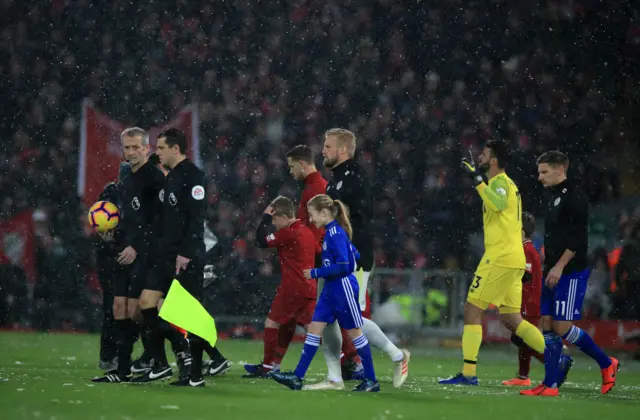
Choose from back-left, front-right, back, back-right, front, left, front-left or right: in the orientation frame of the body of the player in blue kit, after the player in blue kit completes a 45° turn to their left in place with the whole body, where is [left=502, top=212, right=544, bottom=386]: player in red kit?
back

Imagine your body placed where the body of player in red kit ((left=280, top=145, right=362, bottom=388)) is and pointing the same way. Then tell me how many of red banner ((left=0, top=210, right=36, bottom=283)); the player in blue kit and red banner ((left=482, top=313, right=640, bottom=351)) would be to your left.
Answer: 1

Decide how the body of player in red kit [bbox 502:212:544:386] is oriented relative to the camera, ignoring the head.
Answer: to the viewer's left

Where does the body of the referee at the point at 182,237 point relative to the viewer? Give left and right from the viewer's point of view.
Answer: facing to the left of the viewer

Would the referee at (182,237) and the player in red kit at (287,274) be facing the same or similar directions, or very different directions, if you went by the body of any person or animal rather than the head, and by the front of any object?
same or similar directions

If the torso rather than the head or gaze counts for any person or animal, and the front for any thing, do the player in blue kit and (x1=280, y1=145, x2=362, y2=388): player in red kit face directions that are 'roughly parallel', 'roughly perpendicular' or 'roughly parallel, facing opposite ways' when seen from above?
roughly parallel

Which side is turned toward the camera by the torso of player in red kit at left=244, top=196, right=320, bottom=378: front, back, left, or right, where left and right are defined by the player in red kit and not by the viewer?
left

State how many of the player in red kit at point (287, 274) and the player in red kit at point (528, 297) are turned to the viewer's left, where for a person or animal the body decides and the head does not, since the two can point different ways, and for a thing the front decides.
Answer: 2

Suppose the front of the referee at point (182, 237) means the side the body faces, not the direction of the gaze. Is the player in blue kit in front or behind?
behind

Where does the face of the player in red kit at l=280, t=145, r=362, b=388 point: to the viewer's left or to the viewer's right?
to the viewer's left

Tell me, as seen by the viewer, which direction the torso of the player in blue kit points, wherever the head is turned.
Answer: to the viewer's left

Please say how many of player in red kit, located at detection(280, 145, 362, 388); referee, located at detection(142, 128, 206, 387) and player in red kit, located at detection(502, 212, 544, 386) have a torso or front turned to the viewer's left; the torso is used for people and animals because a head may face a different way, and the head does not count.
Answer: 3

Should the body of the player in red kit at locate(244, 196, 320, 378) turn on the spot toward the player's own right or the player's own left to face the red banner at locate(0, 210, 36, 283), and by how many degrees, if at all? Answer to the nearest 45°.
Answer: approximately 45° to the player's own right

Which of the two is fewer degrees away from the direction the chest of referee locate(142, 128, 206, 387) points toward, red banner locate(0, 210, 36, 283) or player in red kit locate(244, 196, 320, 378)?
the red banner

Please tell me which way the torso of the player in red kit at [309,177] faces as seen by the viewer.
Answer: to the viewer's left
